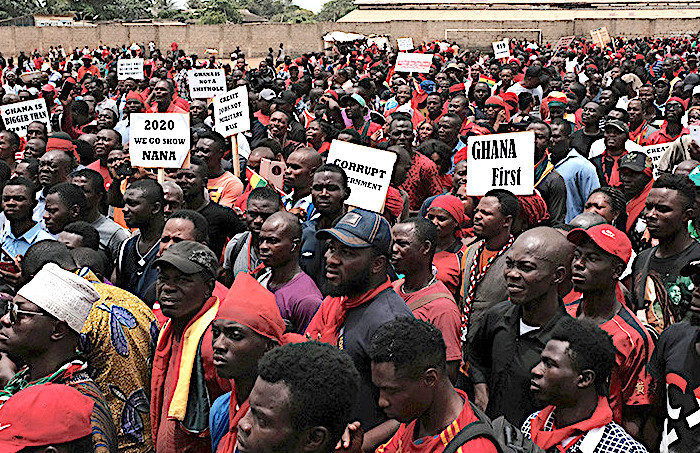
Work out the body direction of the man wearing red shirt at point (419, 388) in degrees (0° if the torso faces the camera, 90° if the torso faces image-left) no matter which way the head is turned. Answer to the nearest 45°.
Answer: approximately 45°

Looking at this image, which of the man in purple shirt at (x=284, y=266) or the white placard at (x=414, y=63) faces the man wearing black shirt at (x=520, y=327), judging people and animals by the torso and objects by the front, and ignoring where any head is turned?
the white placard

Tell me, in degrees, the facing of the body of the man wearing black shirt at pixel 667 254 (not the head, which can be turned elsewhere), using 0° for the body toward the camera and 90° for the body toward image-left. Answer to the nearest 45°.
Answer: approximately 45°

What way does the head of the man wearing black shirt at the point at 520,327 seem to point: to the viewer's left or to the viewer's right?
to the viewer's left

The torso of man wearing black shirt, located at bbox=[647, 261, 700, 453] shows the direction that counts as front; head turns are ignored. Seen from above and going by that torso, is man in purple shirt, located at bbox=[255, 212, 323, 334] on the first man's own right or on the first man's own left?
on the first man's own right

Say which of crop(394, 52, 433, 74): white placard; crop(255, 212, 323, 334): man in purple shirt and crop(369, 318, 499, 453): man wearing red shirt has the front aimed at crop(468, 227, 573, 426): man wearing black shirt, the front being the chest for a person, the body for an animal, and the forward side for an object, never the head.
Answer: the white placard

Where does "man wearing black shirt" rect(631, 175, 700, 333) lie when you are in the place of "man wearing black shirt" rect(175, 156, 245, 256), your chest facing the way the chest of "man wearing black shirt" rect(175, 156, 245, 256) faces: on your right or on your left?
on your left

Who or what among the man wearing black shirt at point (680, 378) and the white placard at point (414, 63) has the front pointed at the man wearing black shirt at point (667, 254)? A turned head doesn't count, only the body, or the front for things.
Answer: the white placard

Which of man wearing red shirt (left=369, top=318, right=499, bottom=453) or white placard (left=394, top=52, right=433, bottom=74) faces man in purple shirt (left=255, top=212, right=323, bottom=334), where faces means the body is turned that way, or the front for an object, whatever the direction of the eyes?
the white placard
